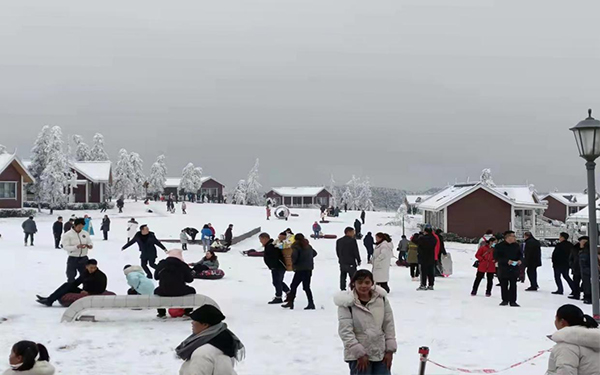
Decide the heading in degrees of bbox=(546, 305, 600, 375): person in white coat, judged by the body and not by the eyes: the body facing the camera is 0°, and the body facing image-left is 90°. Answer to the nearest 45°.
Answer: approximately 135°

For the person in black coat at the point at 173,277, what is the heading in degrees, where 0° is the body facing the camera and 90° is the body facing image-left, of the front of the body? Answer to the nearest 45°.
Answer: approximately 180°

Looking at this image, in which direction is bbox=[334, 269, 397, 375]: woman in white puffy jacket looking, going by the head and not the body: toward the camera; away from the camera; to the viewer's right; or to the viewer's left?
toward the camera

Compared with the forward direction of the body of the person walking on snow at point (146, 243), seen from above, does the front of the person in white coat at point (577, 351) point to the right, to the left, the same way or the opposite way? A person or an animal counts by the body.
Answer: the opposite way

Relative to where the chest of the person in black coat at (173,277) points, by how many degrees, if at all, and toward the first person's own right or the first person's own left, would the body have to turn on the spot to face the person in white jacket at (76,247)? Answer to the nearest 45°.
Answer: approximately 45° to the first person's own left

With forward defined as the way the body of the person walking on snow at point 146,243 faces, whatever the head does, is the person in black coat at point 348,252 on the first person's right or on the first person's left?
on the first person's left

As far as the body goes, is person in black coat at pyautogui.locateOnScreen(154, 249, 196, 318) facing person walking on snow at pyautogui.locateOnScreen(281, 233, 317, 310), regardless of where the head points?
no

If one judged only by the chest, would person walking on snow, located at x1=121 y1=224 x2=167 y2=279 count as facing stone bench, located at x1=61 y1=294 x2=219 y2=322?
yes

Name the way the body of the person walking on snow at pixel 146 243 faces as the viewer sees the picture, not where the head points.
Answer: toward the camera

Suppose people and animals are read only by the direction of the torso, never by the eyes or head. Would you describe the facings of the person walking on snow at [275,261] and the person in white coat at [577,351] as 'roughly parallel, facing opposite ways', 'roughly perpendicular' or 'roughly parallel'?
roughly perpendicular

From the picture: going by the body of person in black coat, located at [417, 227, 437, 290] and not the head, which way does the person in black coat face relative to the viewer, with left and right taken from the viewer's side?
facing away from the viewer
